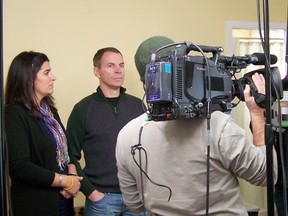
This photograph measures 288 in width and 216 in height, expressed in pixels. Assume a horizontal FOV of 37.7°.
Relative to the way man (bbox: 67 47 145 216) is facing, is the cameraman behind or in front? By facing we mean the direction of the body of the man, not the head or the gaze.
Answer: in front

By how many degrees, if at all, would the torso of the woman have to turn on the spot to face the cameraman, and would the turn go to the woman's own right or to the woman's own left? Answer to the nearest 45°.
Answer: approximately 45° to the woman's own right

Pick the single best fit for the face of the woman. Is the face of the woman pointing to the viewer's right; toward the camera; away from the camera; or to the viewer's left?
to the viewer's right

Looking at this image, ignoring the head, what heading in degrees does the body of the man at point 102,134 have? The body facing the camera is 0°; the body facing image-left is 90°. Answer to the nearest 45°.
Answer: approximately 315°

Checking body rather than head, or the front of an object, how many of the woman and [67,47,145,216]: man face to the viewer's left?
0

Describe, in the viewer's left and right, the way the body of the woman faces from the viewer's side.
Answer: facing to the right of the viewer
